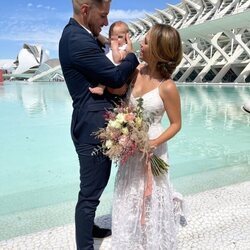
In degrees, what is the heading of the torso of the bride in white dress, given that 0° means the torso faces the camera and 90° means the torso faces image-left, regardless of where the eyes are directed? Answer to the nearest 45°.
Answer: approximately 45°

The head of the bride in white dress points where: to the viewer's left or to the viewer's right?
to the viewer's left

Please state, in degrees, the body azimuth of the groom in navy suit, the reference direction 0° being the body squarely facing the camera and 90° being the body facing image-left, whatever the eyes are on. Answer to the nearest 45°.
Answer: approximately 270°

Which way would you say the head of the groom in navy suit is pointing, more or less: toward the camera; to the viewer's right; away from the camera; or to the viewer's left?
to the viewer's right

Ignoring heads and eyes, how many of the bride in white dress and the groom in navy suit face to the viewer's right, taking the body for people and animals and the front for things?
1

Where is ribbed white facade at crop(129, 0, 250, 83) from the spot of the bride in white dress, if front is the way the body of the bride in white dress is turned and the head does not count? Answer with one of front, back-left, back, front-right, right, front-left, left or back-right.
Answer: back-right

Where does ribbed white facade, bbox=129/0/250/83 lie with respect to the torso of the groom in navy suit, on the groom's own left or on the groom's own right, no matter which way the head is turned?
on the groom's own left
